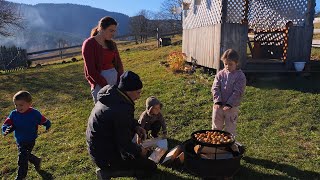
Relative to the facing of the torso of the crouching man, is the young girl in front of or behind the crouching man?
in front

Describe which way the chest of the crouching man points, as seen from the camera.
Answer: to the viewer's right

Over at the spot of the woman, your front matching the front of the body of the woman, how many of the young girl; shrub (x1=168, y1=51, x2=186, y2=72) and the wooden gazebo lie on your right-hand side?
0

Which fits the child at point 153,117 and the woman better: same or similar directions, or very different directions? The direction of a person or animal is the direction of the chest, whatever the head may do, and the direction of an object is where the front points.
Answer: same or similar directions

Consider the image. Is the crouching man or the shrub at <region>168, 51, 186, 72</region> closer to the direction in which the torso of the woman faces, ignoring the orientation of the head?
the crouching man

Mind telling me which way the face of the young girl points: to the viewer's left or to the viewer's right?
to the viewer's left

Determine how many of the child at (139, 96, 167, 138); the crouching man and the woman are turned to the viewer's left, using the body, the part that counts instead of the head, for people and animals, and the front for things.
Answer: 0

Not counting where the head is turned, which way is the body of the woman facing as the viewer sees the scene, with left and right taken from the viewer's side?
facing the viewer and to the right of the viewer

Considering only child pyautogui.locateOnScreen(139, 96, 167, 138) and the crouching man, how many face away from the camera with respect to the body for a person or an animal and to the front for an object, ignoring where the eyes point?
0

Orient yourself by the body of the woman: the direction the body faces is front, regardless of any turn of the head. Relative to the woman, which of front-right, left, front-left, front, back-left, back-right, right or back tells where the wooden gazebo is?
left

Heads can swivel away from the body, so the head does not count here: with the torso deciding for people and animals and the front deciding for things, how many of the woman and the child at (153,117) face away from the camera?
0

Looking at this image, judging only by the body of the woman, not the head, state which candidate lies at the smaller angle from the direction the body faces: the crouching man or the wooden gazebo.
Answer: the crouching man

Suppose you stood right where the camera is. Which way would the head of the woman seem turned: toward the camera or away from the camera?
toward the camera

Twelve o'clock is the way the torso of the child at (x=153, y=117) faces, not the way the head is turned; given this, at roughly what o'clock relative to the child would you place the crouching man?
The crouching man is roughly at 2 o'clock from the child.

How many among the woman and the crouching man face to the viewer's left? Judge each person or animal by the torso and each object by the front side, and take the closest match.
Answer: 0
